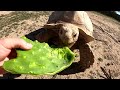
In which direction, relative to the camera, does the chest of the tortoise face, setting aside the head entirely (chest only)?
toward the camera
